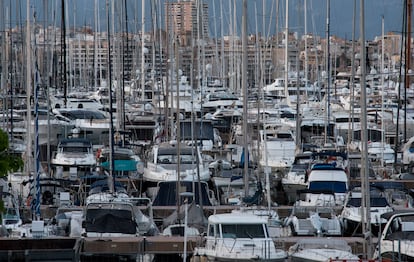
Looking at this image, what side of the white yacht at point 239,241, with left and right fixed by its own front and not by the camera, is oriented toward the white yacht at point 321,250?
left

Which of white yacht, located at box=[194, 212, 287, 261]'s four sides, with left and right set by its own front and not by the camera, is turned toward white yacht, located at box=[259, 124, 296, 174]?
back

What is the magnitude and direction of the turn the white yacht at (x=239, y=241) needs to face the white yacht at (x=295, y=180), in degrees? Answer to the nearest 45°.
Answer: approximately 180°

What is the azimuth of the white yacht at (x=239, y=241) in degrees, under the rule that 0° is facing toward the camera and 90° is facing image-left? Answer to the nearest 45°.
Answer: approximately 0°

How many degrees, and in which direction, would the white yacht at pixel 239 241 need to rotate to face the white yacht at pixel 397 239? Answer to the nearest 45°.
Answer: approximately 90° to its left

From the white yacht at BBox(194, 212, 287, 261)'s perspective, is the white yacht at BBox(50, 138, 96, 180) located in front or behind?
behind
